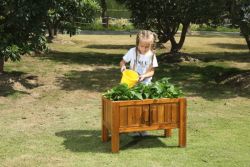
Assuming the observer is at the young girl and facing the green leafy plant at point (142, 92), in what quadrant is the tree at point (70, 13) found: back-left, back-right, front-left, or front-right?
back-right

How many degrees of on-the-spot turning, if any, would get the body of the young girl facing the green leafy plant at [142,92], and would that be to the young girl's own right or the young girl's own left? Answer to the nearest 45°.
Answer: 0° — they already face it

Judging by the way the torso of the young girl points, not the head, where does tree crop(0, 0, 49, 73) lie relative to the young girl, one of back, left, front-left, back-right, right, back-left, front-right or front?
back-right

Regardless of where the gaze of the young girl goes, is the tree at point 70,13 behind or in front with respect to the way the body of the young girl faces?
behind

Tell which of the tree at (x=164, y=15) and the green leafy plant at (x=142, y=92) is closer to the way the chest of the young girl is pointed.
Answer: the green leafy plant

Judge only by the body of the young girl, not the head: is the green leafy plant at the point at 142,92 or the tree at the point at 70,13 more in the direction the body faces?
the green leafy plant

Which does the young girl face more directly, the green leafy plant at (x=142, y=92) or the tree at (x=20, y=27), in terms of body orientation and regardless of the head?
the green leafy plant

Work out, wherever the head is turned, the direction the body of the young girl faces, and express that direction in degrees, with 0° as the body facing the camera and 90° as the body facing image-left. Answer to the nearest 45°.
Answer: approximately 0°

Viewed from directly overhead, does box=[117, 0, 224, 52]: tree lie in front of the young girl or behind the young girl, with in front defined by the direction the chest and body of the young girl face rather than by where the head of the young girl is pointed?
behind
